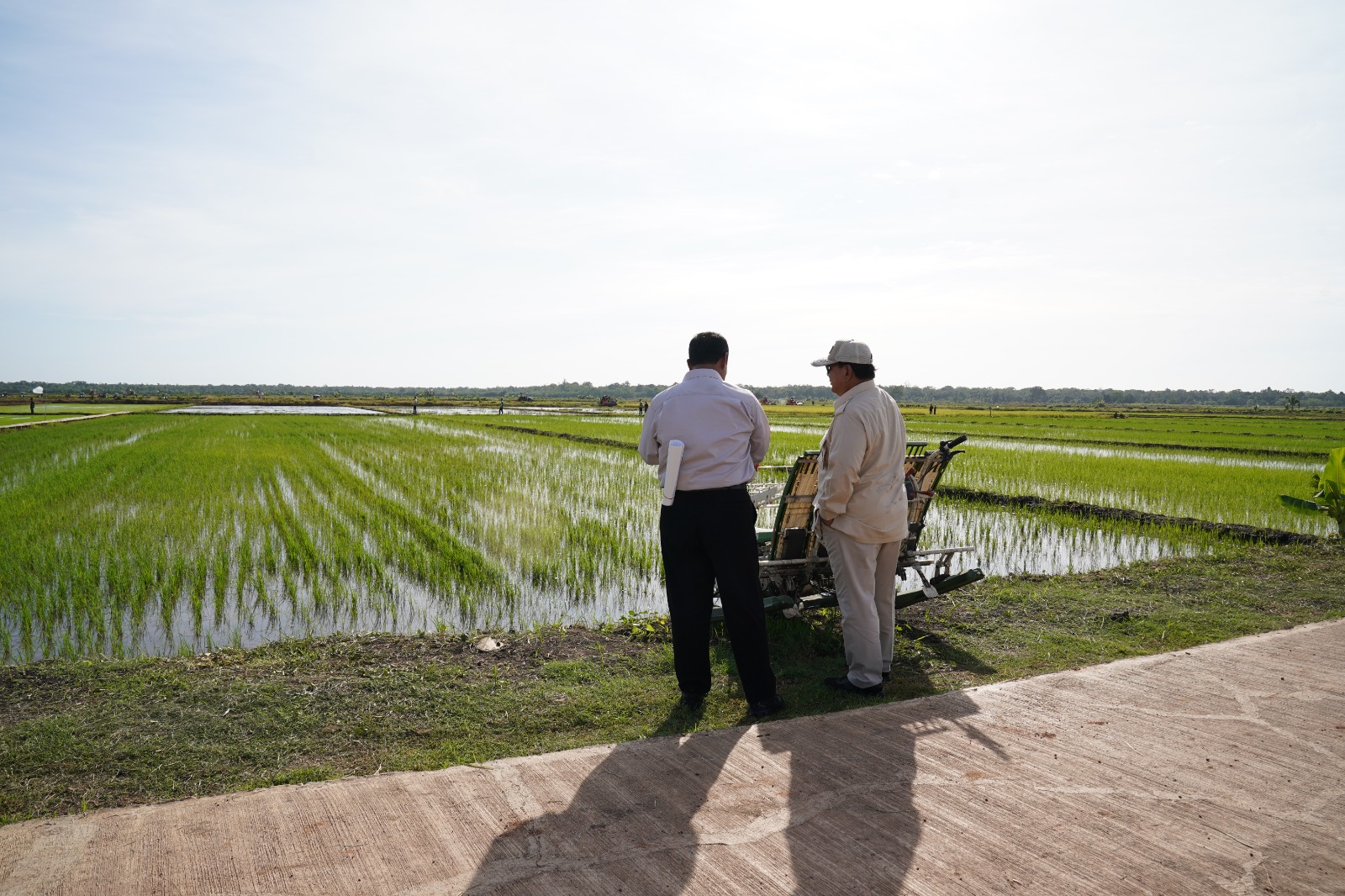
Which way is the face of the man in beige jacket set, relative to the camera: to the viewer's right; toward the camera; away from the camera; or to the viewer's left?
to the viewer's left

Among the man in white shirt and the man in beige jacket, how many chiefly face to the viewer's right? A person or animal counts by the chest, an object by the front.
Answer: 0

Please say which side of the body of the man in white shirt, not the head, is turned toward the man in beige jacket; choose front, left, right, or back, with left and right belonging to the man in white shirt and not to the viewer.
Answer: right

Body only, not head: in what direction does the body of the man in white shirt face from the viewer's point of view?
away from the camera

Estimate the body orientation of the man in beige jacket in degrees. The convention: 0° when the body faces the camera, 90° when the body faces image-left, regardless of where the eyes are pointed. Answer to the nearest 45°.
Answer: approximately 135°
